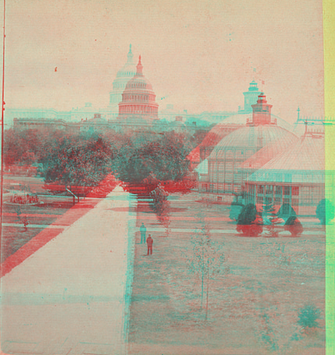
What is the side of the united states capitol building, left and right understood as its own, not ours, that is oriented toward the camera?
front
